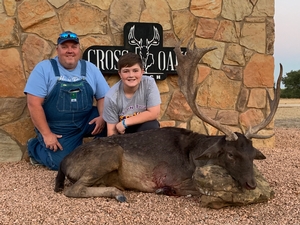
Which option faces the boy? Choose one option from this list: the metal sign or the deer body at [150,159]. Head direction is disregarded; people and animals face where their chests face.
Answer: the metal sign

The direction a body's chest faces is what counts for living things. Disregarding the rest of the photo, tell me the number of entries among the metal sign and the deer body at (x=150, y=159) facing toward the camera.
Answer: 1

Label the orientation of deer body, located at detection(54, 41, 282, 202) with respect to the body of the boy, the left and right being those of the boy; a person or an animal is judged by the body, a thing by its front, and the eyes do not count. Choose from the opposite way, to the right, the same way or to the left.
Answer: to the left

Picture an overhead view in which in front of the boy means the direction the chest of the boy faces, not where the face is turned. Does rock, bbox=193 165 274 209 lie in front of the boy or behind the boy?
in front

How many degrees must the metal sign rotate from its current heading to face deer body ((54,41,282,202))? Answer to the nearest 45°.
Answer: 0° — it already faces it

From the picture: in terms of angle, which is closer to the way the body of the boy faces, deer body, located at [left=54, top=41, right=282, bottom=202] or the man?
the deer body

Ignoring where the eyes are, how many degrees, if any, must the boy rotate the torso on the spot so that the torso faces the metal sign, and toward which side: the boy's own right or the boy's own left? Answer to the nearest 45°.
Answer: approximately 180°

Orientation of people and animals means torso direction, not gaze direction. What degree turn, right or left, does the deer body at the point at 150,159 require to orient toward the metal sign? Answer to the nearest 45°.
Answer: approximately 90° to its left

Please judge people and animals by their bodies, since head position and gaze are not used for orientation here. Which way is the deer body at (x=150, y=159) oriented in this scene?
to the viewer's right

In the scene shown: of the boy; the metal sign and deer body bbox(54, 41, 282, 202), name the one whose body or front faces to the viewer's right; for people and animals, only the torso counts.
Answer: the deer body
